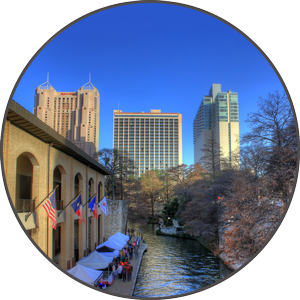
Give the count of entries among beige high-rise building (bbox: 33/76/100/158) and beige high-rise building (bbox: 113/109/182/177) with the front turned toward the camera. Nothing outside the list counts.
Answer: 2

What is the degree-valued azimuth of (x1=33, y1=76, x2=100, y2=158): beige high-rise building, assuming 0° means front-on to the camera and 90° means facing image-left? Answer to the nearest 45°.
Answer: approximately 0°

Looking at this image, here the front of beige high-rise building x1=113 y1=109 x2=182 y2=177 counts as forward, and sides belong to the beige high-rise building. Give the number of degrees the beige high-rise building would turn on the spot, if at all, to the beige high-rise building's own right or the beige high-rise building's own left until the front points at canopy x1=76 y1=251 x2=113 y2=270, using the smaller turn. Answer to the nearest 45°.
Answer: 0° — it already faces it

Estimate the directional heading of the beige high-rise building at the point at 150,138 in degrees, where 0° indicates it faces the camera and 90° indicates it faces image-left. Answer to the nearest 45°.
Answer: approximately 0°

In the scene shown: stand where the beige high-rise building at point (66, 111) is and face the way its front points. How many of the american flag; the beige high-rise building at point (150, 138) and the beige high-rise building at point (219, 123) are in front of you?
1

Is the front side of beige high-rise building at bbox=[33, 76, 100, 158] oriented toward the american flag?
yes
